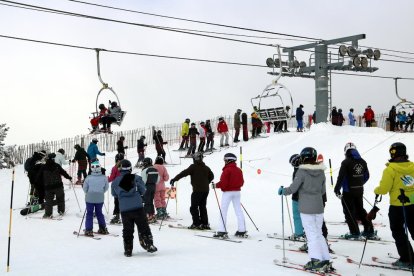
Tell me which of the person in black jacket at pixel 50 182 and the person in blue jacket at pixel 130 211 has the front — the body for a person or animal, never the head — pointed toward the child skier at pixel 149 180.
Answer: the person in blue jacket

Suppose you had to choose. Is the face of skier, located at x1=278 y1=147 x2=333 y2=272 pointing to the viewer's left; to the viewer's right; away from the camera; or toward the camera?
away from the camera

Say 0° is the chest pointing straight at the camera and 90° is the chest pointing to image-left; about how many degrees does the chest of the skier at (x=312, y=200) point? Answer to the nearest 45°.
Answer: approximately 135°

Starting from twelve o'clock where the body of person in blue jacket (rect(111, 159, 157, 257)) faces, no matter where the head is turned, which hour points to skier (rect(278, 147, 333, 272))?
The skier is roughly at 4 o'clock from the person in blue jacket.

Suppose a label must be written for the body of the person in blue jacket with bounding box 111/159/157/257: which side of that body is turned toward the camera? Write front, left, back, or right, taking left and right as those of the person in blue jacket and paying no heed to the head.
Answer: back

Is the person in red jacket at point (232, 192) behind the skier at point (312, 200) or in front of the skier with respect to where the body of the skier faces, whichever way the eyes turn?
in front

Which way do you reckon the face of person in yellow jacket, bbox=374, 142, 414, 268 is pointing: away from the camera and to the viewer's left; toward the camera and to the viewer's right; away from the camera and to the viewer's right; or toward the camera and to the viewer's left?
away from the camera and to the viewer's left

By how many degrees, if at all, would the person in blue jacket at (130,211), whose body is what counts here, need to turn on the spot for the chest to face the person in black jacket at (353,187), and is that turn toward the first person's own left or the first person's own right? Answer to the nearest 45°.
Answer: approximately 90° to the first person's own right
